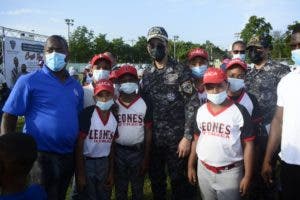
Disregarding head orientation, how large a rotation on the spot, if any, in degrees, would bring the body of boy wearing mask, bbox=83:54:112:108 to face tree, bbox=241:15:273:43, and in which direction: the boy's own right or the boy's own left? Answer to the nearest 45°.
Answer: approximately 135° to the boy's own left

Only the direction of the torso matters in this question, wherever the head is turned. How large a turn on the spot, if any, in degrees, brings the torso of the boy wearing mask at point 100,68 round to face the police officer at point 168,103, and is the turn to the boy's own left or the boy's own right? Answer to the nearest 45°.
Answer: approximately 90° to the boy's own left

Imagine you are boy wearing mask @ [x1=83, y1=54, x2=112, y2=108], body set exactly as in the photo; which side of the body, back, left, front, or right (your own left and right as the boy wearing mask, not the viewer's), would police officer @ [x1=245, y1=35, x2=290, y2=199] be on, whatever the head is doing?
left

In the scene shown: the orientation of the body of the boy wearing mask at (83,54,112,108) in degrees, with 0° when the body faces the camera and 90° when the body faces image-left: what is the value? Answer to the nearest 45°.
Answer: approximately 0°

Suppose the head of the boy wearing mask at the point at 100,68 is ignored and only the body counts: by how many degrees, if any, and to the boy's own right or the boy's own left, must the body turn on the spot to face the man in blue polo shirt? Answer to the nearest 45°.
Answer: approximately 45° to the boy's own right
